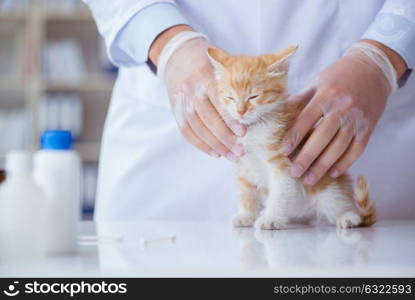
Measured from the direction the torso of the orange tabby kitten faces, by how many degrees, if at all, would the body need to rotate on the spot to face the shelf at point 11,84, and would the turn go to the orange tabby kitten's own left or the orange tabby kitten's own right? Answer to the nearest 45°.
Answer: approximately 90° to the orange tabby kitten's own right

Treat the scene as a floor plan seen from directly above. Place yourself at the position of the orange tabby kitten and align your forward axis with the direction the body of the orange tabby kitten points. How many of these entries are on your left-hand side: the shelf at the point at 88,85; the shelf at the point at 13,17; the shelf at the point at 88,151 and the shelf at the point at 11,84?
0

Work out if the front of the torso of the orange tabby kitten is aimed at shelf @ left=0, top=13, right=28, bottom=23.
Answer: no

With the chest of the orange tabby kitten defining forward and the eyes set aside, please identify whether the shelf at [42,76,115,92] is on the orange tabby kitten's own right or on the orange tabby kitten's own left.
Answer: on the orange tabby kitten's own right

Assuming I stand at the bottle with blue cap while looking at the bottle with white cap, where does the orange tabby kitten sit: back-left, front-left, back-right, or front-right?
back-right

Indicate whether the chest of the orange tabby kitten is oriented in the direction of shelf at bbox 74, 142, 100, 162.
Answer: no
